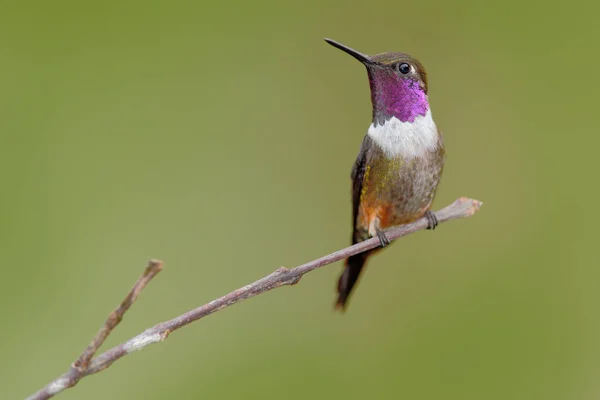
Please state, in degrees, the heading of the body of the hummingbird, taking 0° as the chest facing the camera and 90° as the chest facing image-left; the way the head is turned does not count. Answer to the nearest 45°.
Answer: approximately 315°
